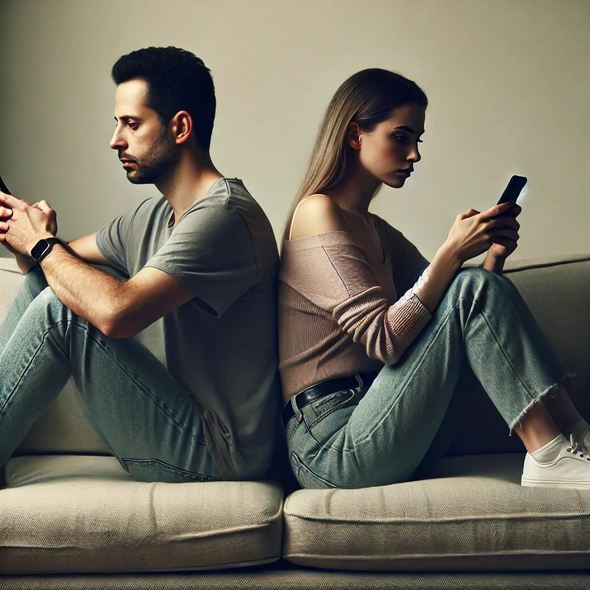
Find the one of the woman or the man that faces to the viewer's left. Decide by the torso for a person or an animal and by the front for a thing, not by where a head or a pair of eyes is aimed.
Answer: the man

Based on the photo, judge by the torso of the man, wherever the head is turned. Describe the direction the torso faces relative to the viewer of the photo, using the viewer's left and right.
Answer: facing to the left of the viewer

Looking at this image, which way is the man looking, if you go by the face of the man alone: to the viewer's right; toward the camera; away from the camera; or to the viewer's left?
to the viewer's left

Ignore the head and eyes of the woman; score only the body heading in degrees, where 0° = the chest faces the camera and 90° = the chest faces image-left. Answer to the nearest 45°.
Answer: approximately 270°

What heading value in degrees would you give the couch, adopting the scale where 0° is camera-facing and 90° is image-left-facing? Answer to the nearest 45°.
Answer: approximately 0°

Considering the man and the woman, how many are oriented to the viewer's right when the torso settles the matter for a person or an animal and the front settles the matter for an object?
1
